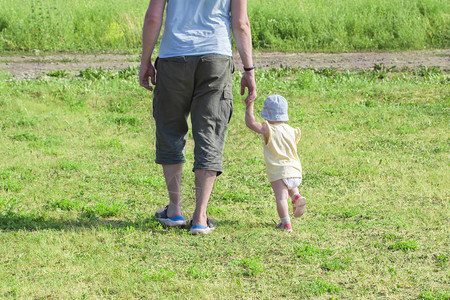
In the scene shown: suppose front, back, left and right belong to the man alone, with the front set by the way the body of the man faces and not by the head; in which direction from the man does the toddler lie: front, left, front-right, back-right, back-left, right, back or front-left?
right

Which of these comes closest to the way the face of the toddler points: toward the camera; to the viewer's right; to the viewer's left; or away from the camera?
away from the camera

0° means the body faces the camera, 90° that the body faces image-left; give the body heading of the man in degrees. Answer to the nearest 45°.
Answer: approximately 180°
